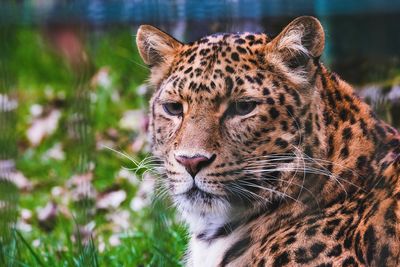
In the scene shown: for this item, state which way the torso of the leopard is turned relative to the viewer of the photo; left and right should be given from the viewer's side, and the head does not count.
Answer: facing the viewer and to the left of the viewer

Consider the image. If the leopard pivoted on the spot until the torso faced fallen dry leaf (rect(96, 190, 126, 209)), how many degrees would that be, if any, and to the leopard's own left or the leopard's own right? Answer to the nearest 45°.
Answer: approximately 90° to the leopard's own right
